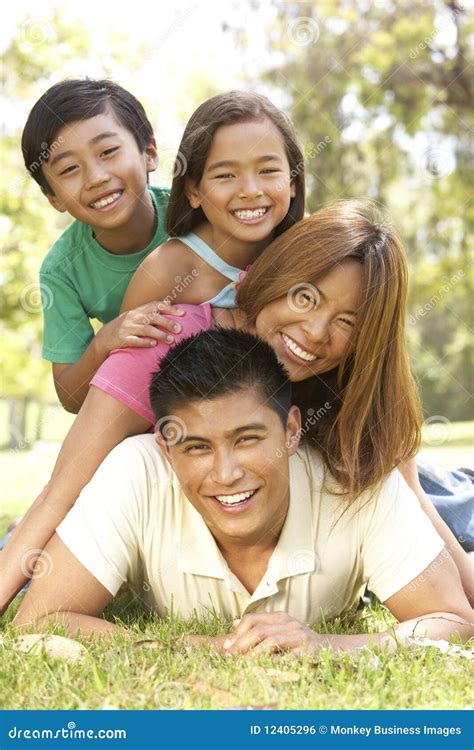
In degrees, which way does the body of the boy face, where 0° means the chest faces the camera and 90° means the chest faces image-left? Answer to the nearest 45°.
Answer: approximately 0°

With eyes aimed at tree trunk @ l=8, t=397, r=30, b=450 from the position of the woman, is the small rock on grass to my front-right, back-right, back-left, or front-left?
back-left

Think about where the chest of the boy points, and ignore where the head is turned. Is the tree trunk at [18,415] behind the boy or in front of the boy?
behind

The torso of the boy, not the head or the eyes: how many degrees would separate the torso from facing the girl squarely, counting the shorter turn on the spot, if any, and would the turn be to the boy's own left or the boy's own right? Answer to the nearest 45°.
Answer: approximately 45° to the boy's own left
